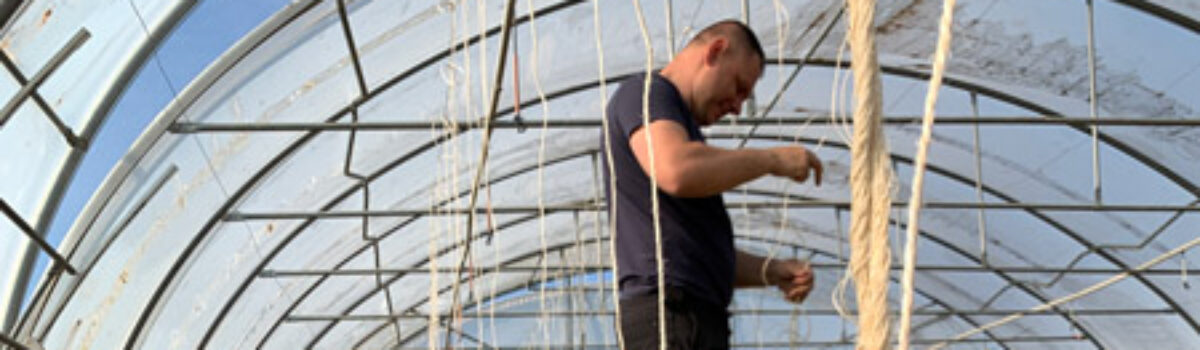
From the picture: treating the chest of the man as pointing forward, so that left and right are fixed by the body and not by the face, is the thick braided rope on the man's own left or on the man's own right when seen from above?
on the man's own right

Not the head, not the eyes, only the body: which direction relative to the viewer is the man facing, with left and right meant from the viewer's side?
facing to the right of the viewer

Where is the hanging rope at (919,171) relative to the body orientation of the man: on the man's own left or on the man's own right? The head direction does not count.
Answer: on the man's own right
